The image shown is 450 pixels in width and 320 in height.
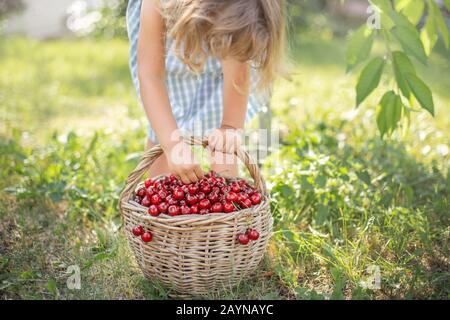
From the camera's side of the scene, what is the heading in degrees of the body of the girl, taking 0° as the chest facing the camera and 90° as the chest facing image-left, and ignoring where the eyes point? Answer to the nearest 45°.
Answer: approximately 0°
